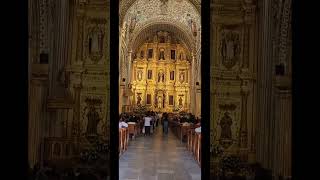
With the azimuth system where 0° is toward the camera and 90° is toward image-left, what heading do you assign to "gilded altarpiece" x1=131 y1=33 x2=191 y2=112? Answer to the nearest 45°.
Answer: approximately 0°
